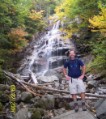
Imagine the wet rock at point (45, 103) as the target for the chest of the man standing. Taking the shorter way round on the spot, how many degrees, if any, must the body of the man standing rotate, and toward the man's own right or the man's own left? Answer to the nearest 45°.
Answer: approximately 135° to the man's own right

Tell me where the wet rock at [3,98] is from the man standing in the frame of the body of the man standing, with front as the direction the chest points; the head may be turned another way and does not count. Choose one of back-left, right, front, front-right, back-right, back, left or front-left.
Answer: back-right

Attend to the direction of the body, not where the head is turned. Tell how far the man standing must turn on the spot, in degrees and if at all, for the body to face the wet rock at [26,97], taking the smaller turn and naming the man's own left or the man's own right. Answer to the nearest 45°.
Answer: approximately 135° to the man's own right

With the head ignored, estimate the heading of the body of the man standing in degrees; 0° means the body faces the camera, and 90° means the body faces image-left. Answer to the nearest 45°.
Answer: approximately 0°

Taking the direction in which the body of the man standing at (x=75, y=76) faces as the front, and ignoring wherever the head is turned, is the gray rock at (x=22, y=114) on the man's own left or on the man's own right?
on the man's own right

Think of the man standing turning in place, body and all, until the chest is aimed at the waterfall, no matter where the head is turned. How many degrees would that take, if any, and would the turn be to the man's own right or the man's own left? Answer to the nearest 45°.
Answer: approximately 180°
